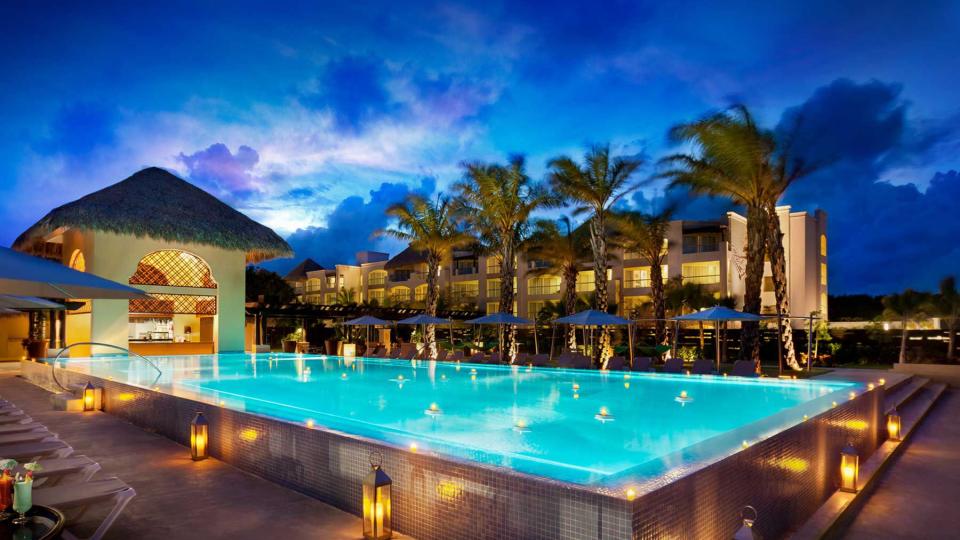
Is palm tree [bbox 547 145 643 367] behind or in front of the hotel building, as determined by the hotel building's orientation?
in front

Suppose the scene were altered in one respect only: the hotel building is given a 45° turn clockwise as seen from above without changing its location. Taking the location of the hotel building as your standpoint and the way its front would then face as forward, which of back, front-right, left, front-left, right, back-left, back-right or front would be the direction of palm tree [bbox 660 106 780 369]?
left

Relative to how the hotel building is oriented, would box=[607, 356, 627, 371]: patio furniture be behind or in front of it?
in front

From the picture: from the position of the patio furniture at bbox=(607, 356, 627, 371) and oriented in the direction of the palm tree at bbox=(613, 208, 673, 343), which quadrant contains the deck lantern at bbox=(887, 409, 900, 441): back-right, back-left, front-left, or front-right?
back-right

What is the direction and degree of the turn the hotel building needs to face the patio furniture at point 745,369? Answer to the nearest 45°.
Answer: approximately 45° to its left

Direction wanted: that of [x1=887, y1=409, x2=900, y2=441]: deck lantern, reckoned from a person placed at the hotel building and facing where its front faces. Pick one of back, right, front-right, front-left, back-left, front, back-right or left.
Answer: front-left

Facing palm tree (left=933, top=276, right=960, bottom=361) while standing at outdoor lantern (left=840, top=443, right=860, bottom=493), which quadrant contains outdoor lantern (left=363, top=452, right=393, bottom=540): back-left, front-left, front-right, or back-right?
back-left

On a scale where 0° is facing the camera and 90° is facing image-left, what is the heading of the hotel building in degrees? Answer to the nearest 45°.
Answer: approximately 45°

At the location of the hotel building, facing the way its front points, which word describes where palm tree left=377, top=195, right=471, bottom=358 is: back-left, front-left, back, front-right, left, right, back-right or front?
front

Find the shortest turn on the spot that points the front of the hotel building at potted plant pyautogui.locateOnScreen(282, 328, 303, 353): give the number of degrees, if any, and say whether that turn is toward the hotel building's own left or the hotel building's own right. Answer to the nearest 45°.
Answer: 0° — it already faces it

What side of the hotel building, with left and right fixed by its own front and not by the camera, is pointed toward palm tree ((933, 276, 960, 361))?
left
